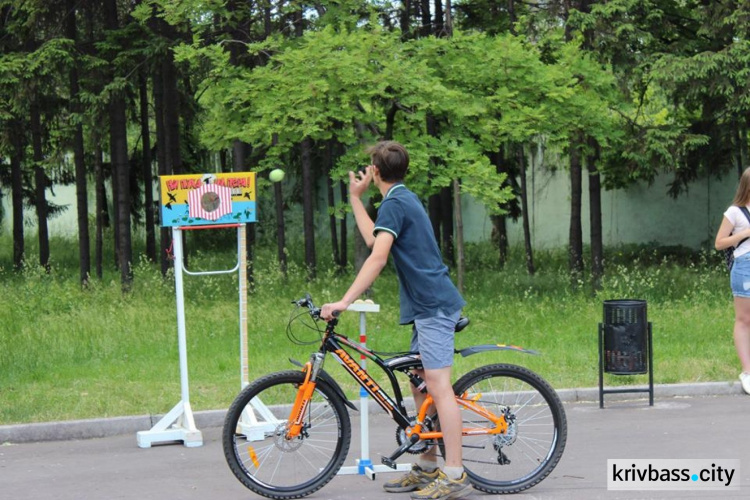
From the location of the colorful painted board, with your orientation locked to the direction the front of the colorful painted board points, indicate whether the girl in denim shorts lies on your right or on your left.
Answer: on your left

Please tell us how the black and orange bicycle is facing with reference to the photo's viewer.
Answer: facing to the left of the viewer

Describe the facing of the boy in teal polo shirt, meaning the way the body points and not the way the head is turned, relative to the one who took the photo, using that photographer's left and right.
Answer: facing to the left of the viewer

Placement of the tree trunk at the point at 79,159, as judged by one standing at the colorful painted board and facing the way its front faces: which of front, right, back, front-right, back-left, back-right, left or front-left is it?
back

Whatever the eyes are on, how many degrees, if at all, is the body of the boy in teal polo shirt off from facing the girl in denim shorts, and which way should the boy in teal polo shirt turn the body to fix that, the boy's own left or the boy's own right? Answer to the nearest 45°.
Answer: approximately 135° to the boy's own right

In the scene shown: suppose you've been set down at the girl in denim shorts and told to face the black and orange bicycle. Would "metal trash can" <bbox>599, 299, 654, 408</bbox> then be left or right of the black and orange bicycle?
right

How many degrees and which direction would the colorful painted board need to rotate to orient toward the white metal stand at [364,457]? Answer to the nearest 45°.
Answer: approximately 45° to its left

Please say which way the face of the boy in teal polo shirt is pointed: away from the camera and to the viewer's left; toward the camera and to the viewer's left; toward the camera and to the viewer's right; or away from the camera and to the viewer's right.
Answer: away from the camera and to the viewer's left

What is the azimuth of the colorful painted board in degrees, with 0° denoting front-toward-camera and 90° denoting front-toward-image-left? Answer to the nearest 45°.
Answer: approximately 0°
